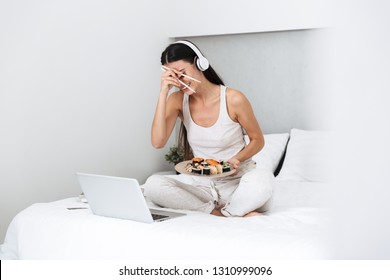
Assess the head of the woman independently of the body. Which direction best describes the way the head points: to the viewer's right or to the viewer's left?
to the viewer's left

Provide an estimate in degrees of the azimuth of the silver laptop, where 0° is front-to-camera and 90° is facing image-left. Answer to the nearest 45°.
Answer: approximately 225°

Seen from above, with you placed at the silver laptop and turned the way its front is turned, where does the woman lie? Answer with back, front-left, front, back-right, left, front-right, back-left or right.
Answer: front

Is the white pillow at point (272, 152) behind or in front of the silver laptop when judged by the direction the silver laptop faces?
in front
